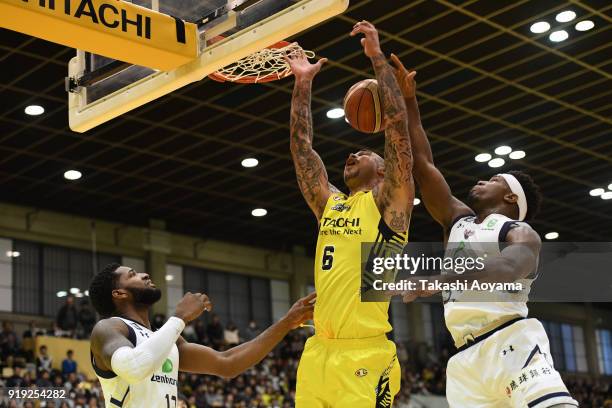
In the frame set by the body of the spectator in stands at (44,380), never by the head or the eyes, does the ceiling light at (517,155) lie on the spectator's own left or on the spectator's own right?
on the spectator's own left

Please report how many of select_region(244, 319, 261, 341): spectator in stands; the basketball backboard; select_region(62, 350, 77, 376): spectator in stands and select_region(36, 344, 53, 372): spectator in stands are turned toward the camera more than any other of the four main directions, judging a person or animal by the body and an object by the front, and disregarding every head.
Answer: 3

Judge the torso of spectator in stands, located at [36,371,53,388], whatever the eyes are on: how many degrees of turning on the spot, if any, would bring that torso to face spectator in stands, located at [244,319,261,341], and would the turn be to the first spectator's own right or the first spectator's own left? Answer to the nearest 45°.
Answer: approximately 135° to the first spectator's own left

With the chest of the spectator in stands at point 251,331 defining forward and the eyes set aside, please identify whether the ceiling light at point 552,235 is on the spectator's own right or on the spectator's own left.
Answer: on the spectator's own left

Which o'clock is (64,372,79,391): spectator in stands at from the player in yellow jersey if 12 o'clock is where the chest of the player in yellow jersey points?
The spectator in stands is roughly at 4 o'clock from the player in yellow jersey.

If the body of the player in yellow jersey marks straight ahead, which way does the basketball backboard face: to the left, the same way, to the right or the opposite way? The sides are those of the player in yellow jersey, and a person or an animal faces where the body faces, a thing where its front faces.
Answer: the opposite way

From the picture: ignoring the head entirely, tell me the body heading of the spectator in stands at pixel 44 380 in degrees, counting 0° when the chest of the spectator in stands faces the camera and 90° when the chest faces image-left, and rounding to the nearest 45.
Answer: approximately 0°

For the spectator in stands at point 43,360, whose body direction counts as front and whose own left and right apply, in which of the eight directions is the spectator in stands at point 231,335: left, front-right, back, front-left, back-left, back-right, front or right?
back-left

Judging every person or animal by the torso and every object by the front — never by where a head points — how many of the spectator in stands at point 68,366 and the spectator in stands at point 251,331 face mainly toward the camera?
2

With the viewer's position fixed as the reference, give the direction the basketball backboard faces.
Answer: facing away from the viewer and to the right of the viewer

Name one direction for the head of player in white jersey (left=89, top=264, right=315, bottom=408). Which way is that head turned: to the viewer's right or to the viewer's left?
to the viewer's right
